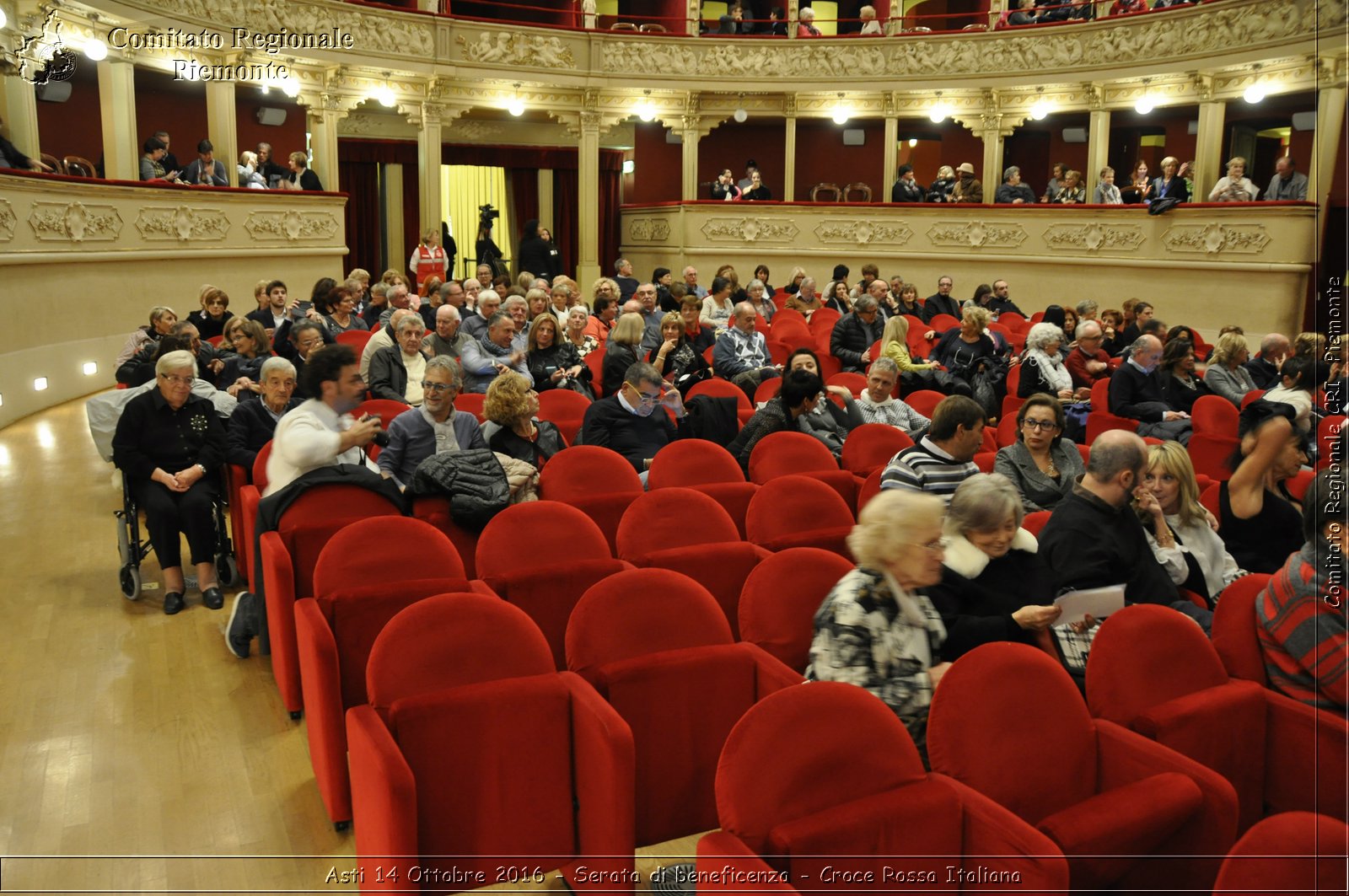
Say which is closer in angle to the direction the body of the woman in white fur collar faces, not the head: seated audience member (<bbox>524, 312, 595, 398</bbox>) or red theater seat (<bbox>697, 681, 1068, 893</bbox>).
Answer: the red theater seat

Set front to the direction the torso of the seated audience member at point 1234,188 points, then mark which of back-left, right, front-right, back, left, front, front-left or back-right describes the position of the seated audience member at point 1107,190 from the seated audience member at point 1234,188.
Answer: back-right

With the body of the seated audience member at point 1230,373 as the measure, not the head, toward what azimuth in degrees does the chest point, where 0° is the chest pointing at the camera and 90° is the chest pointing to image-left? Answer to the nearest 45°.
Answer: approximately 315°

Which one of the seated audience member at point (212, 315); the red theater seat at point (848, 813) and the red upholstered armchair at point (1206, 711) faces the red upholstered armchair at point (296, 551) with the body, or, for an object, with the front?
the seated audience member

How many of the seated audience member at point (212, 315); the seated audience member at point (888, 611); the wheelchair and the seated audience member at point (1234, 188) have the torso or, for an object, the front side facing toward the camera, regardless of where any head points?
3
